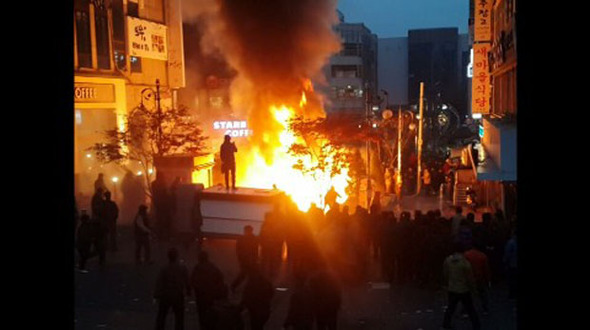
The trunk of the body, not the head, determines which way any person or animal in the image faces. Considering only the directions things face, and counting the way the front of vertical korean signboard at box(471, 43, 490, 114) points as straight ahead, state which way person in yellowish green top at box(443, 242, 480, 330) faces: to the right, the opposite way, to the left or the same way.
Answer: the opposite way

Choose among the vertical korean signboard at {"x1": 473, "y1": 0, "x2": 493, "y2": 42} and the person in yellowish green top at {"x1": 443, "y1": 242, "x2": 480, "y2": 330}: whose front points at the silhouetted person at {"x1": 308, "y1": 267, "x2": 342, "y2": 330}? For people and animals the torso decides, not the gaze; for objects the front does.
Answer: the vertical korean signboard

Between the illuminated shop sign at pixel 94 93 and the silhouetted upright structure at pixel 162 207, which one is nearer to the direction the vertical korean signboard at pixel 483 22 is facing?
the silhouetted upright structure

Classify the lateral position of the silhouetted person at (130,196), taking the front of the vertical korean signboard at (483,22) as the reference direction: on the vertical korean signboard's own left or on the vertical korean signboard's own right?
on the vertical korean signboard's own right

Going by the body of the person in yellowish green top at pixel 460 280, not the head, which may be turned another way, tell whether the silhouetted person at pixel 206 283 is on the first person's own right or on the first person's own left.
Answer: on the first person's own left

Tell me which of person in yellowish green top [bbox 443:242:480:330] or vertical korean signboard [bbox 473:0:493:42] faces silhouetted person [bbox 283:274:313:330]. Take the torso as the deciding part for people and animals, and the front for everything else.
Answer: the vertical korean signboard

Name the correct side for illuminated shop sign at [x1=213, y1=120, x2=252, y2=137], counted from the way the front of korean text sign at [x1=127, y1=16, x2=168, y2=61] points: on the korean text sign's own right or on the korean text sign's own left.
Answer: on the korean text sign's own left

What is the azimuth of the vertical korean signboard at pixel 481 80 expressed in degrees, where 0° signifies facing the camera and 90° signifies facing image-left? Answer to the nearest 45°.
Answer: approximately 0°

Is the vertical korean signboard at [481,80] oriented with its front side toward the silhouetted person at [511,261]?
yes

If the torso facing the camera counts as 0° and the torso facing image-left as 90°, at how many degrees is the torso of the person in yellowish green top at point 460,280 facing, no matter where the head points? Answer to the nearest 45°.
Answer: approximately 180°
